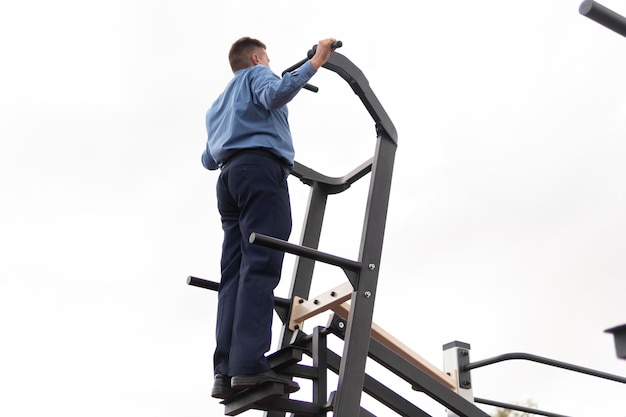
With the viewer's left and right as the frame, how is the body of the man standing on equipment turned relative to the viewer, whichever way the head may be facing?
facing away from the viewer and to the right of the viewer

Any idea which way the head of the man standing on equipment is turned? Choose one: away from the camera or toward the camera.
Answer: away from the camera

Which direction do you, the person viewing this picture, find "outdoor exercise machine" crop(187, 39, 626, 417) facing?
facing the viewer and to the left of the viewer
